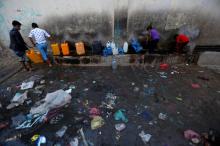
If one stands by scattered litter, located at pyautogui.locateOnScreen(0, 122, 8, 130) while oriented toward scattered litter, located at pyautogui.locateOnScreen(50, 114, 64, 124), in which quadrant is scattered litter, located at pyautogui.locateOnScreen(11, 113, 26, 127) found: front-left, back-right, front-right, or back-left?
front-left

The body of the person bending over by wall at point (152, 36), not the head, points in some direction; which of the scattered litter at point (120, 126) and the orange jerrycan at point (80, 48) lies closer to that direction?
the orange jerrycan

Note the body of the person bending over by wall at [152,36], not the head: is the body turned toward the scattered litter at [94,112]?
no

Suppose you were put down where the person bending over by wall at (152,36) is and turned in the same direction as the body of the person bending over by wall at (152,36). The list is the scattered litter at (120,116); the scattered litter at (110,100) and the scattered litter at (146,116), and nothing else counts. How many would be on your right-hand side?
0

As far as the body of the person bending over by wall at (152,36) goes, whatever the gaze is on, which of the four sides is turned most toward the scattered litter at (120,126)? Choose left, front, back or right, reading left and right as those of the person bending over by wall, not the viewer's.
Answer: left

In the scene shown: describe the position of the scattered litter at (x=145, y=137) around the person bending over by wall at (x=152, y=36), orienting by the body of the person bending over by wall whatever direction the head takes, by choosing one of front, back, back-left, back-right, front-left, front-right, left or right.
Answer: left

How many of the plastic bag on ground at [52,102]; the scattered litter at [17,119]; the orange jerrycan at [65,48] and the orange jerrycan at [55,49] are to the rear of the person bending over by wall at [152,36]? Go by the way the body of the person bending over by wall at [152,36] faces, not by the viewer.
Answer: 0

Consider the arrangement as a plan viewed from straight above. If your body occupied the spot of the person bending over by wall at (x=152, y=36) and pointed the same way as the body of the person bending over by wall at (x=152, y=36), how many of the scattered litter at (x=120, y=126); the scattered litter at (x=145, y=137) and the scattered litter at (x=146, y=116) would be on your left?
3

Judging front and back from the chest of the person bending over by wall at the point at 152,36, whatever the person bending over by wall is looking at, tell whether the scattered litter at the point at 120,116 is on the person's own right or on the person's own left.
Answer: on the person's own left

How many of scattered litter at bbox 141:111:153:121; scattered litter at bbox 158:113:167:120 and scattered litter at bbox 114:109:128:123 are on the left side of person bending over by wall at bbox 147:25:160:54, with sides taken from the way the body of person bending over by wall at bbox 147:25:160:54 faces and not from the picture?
3

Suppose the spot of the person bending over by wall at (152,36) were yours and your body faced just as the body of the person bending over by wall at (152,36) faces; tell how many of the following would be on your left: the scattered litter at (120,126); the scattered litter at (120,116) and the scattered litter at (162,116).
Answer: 3

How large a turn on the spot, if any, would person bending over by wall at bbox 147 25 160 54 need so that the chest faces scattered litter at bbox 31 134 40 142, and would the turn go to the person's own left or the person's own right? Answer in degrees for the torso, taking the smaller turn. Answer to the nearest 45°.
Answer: approximately 45° to the person's own left

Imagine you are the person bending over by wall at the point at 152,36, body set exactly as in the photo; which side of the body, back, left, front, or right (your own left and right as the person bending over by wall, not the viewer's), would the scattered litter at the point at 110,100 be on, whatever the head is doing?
left

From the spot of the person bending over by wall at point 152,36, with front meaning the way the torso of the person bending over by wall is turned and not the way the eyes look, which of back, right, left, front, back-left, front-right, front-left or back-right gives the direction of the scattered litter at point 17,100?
front-left

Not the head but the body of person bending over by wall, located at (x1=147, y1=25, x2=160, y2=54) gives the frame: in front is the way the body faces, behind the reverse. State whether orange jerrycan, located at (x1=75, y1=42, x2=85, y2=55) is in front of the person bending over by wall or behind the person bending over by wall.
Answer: in front

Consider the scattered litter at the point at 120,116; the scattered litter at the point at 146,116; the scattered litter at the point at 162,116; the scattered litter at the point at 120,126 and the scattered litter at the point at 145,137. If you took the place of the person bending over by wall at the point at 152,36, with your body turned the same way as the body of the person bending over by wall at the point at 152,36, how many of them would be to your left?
5

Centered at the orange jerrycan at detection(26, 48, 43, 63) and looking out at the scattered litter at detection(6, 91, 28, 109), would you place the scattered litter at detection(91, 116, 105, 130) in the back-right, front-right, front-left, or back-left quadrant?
front-left

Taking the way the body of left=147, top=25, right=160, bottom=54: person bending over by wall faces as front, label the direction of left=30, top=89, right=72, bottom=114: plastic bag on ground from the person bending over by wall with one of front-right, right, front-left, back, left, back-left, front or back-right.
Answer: front-left

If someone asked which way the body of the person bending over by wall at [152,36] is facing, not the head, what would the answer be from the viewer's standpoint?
to the viewer's left

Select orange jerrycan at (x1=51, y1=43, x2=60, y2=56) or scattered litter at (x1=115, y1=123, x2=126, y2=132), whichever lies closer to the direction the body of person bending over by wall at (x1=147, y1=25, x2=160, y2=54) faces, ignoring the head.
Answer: the orange jerrycan

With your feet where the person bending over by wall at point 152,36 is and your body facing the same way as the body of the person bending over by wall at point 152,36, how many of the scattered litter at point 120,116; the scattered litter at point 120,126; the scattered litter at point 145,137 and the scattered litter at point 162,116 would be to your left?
4

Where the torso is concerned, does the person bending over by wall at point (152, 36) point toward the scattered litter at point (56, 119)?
no
